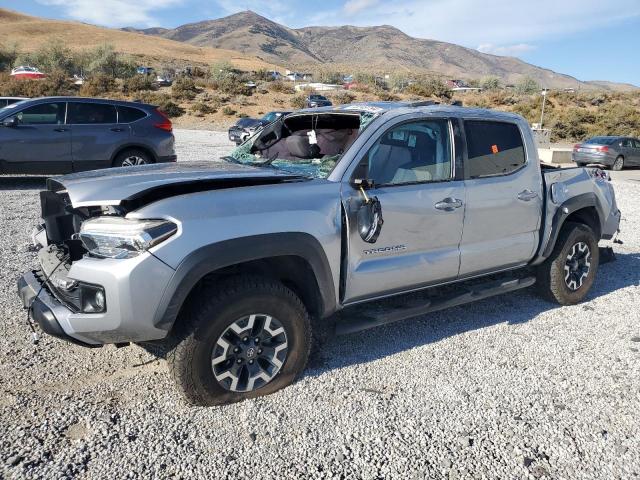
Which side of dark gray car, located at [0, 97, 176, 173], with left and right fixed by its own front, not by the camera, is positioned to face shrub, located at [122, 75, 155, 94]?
right

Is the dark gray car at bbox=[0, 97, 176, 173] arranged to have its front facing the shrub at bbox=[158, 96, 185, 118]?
no

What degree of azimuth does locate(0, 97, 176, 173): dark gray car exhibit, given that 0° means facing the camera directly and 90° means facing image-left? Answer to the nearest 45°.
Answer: approximately 90°

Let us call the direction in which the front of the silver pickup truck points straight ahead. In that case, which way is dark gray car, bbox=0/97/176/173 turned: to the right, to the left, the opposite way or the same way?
the same way

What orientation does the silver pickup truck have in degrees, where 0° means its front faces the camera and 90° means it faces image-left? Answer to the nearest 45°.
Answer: approximately 45°

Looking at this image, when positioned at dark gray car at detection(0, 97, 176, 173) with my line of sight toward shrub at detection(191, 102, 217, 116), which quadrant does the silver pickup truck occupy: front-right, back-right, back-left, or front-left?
back-right

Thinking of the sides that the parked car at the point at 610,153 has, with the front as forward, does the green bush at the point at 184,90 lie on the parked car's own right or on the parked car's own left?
on the parked car's own left

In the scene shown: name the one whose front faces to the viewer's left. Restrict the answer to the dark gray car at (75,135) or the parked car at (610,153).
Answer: the dark gray car

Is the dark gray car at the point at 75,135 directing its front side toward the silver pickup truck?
no

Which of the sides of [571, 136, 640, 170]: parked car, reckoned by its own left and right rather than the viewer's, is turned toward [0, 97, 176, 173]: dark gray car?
back

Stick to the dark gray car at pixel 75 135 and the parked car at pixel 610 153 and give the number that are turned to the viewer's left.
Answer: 1

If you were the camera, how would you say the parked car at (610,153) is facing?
facing away from the viewer and to the right of the viewer

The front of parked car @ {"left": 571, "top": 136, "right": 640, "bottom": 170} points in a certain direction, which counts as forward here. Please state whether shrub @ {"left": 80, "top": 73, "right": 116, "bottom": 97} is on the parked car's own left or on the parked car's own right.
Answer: on the parked car's own left
